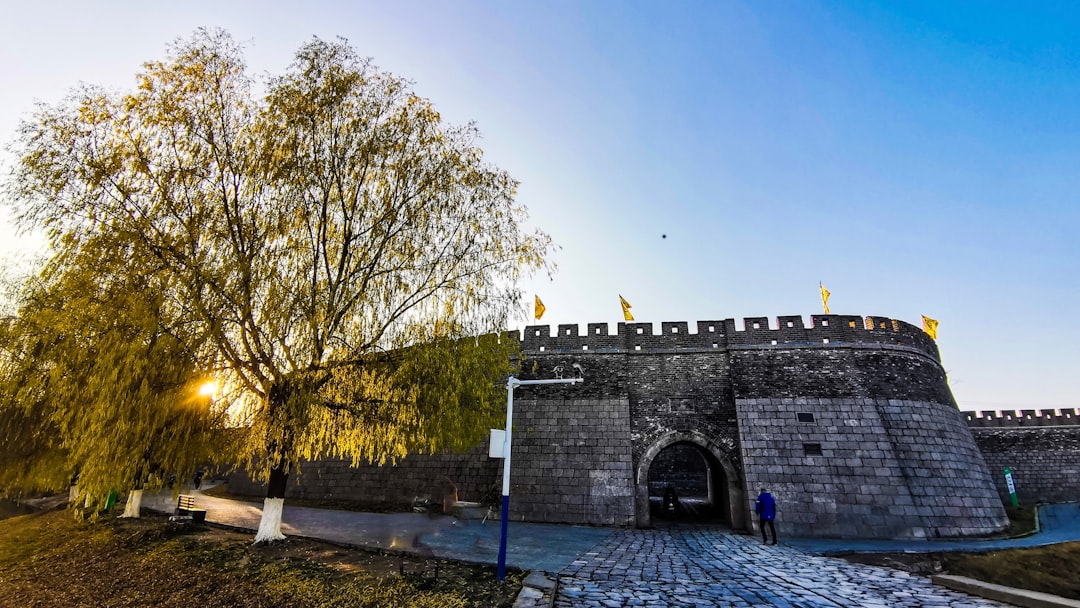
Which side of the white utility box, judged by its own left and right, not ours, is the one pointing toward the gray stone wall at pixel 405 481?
back

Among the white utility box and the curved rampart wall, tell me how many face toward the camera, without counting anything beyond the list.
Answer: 2

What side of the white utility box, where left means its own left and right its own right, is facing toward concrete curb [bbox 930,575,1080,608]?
left

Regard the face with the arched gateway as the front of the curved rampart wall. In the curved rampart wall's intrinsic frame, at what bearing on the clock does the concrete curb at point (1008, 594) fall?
The concrete curb is roughly at 12 o'clock from the curved rampart wall.

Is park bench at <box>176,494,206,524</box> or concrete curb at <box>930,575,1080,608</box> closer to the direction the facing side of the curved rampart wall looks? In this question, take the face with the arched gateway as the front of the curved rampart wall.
the concrete curb

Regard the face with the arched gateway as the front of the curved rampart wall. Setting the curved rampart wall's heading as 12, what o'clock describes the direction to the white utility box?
The white utility box is roughly at 1 o'clock from the curved rampart wall.

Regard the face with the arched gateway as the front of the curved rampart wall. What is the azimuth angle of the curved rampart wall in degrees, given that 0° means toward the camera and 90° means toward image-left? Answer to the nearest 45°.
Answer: approximately 0°

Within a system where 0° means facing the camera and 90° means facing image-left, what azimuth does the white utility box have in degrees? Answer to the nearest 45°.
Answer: approximately 0°
